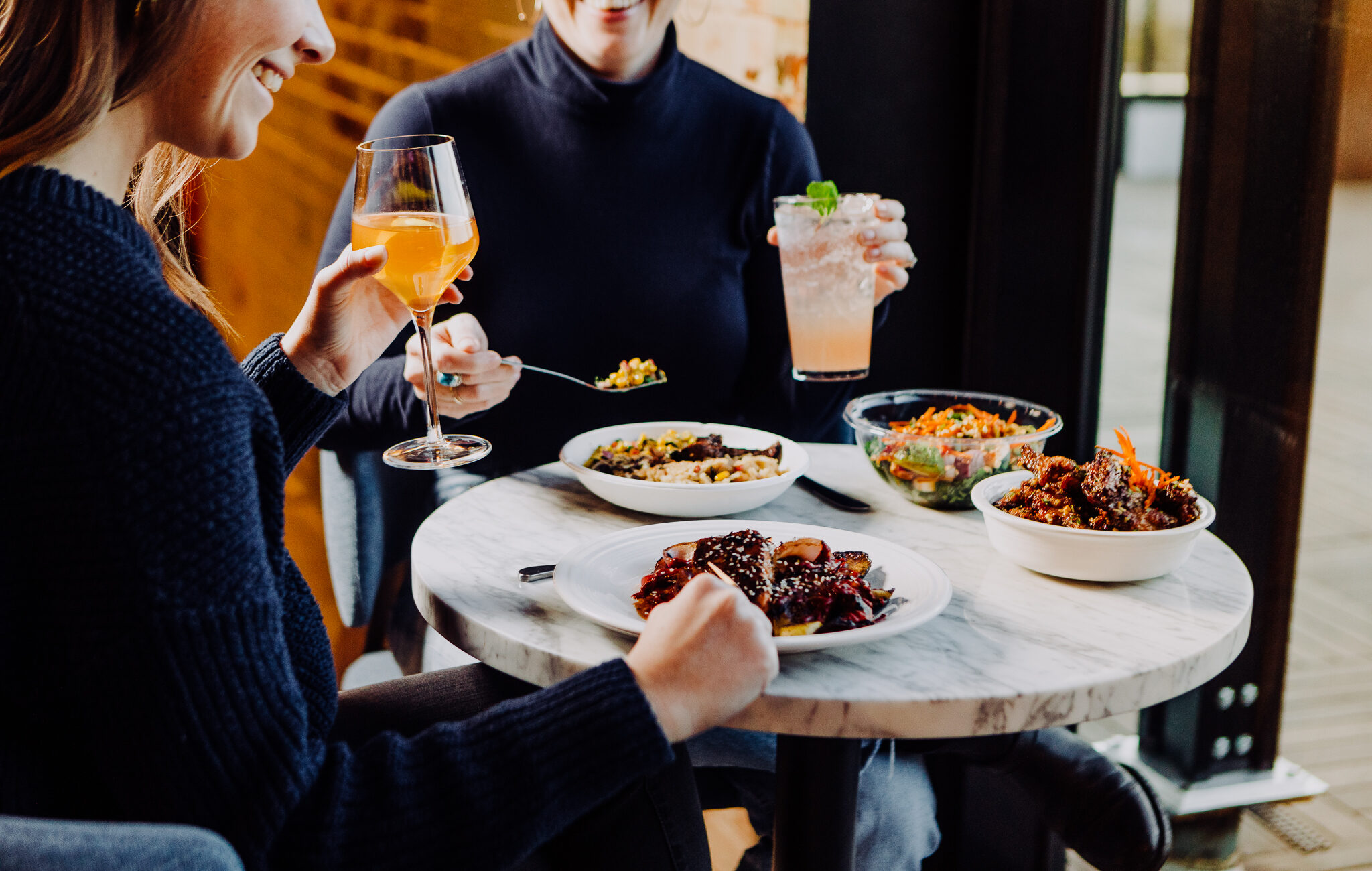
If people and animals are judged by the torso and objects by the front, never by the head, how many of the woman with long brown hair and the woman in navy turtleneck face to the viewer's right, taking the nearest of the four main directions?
1

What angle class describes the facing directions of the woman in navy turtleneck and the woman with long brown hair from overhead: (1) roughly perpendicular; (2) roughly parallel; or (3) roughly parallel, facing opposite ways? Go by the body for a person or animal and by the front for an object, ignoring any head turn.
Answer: roughly perpendicular

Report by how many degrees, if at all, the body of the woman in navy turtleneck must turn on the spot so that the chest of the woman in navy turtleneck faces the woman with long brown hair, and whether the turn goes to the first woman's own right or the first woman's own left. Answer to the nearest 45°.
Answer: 0° — they already face them

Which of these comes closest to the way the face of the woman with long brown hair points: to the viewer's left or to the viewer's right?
to the viewer's right

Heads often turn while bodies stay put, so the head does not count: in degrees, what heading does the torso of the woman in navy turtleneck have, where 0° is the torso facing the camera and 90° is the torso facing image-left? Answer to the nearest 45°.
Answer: approximately 0°

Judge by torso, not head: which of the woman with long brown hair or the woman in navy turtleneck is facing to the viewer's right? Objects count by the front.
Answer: the woman with long brown hair

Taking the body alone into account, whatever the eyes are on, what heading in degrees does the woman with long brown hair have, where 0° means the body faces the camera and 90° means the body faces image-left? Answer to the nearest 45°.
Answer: approximately 270°
